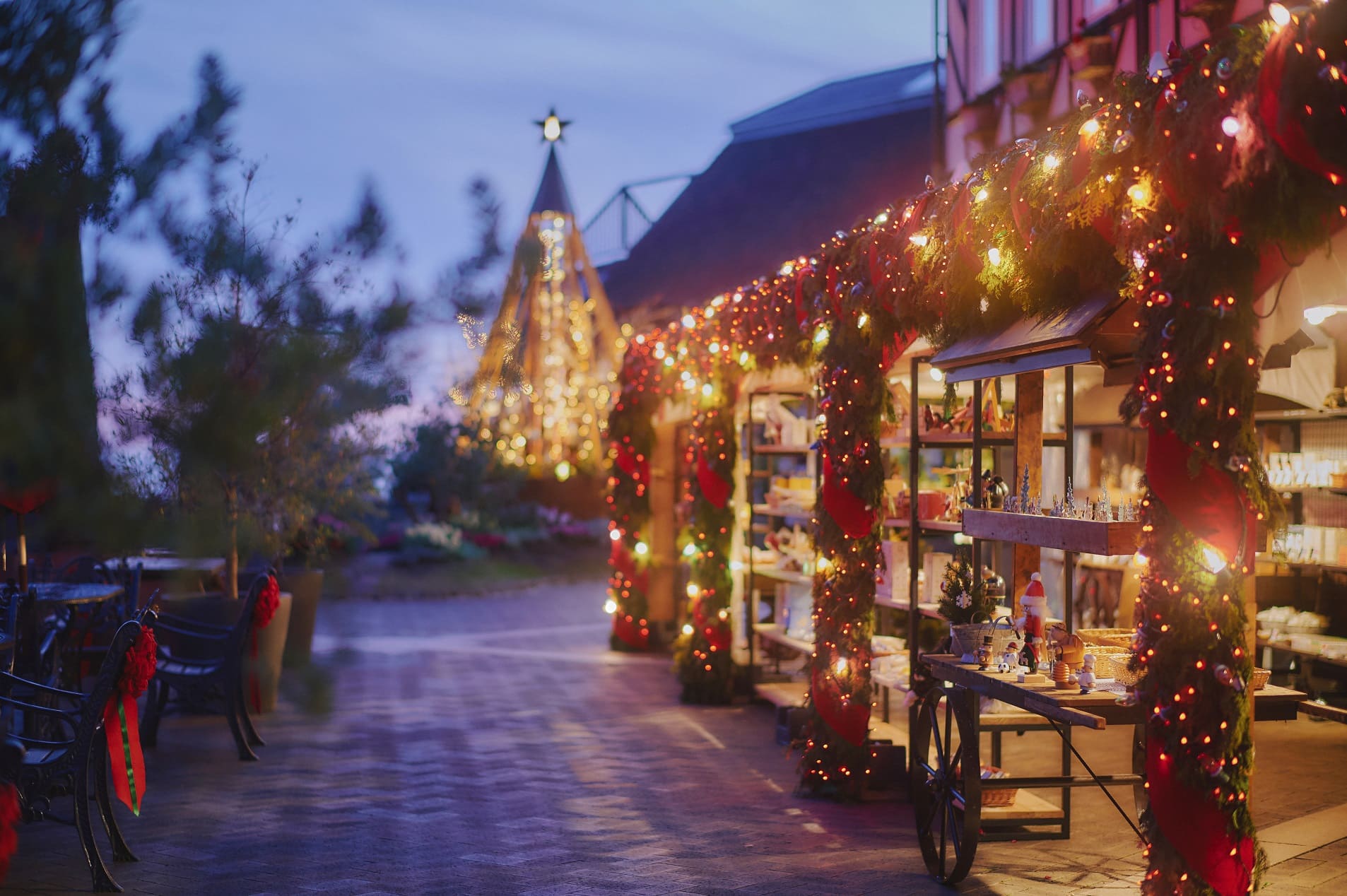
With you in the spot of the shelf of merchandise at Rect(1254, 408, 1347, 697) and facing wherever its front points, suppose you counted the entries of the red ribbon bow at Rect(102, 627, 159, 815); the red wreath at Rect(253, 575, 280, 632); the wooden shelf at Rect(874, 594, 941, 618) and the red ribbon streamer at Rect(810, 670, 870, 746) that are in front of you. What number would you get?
4

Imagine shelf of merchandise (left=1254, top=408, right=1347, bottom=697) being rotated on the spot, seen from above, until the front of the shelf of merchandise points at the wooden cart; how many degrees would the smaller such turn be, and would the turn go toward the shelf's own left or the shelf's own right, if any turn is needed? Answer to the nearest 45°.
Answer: approximately 45° to the shelf's own left

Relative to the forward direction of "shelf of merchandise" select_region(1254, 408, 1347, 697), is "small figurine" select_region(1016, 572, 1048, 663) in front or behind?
in front

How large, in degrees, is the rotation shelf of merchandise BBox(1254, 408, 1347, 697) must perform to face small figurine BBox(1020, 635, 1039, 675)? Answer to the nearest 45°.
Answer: approximately 45° to its left

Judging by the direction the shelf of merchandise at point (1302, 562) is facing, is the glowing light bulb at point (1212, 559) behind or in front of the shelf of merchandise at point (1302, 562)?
in front

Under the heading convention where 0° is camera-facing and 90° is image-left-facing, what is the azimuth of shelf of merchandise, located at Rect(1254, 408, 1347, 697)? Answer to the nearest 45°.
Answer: approximately 45°

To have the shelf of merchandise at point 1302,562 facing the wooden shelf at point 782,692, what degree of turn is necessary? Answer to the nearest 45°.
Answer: approximately 45° to its right

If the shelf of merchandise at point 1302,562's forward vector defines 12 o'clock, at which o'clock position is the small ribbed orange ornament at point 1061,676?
The small ribbed orange ornament is roughly at 11 o'clock from the shelf of merchandise.

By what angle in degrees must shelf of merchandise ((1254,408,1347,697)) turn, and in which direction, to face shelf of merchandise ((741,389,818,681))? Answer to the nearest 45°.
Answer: approximately 45° to its right

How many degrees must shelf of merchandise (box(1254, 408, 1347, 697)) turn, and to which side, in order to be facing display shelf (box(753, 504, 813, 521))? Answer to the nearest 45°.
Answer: approximately 45° to its right

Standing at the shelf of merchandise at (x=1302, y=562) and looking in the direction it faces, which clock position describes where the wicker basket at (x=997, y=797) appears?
The wicker basket is roughly at 11 o'clock from the shelf of merchandise.

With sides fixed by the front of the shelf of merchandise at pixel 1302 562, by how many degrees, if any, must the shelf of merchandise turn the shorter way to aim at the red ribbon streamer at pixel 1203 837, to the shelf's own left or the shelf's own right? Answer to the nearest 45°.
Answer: approximately 45° to the shelf's own left
